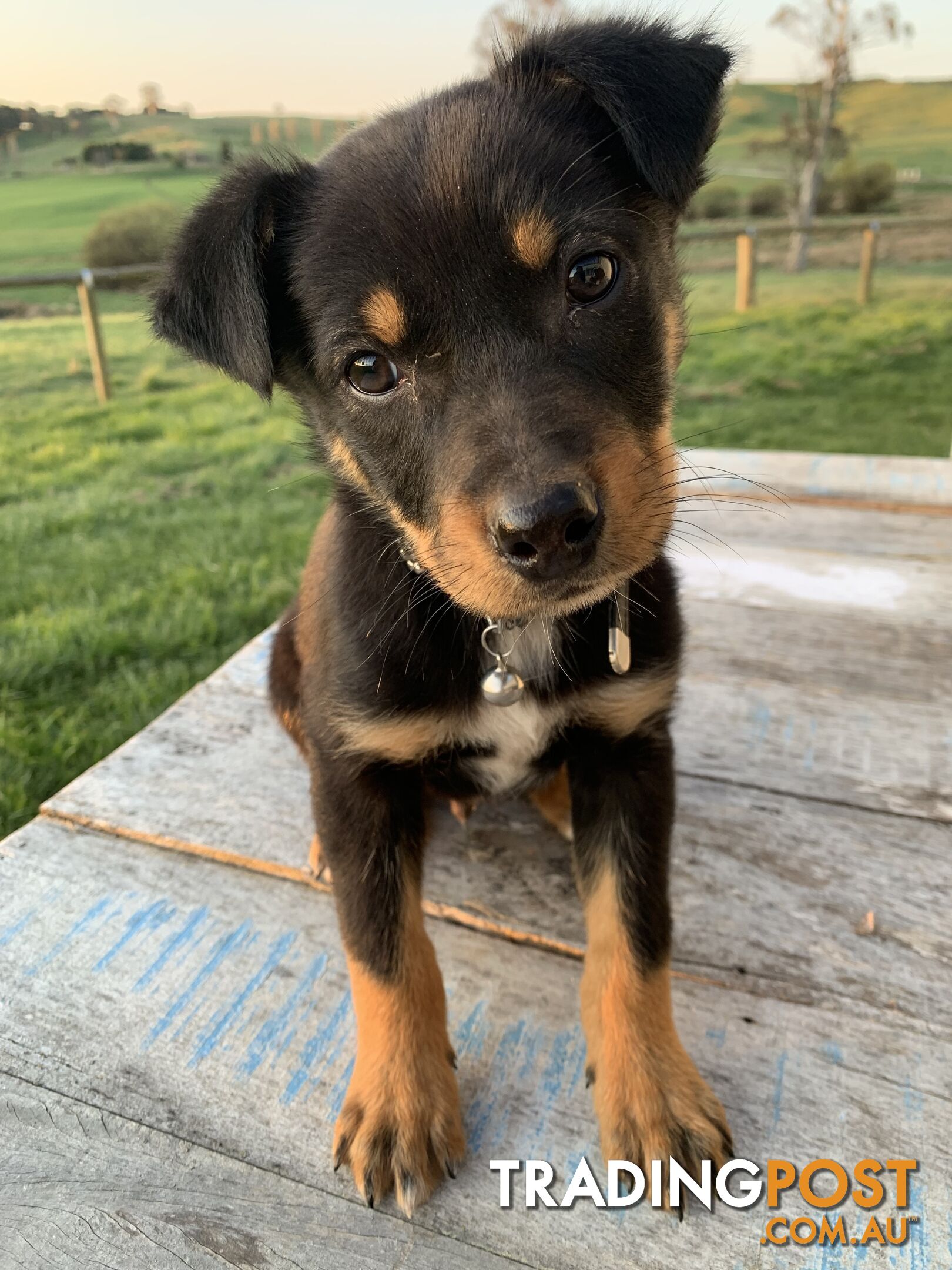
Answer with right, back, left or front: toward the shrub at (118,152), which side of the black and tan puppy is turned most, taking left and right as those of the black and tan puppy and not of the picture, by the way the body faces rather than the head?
back

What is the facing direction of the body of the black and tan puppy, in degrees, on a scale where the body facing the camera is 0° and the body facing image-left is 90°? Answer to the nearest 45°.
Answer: approximately 0°

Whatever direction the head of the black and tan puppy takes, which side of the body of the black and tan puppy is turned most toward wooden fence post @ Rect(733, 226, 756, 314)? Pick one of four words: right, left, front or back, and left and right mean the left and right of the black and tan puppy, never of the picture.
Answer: back

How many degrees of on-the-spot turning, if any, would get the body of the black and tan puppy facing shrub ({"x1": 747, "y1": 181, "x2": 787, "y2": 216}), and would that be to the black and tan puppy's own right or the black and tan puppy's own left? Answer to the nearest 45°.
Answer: approximately 180°

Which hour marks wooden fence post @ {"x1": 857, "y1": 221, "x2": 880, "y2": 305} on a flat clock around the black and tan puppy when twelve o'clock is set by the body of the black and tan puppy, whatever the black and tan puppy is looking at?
The wooden fence post is roughly at 7 o'clock from the black and tan puppy.

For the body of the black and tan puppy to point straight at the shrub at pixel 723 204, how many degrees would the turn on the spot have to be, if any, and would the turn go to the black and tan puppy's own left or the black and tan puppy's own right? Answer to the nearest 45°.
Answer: approximately 180°
